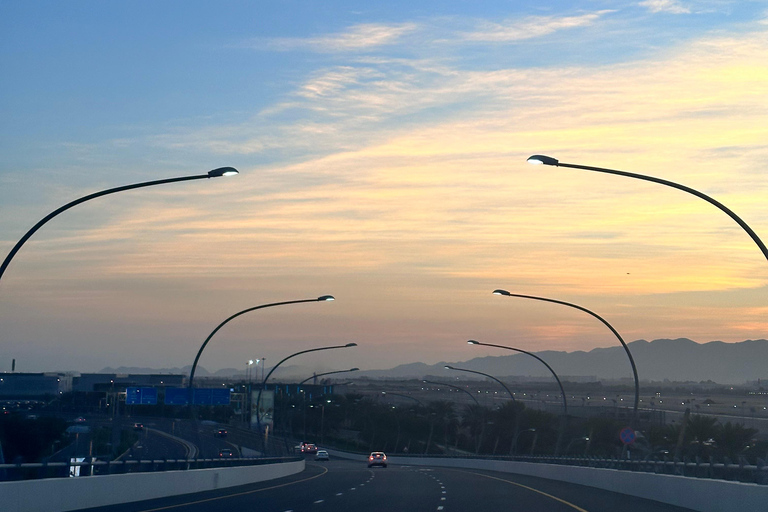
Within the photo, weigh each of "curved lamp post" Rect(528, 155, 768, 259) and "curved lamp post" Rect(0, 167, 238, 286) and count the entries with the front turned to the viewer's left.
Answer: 1

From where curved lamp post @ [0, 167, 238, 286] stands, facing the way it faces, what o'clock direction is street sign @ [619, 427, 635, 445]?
The street sign is roughly at 11 o'clock from the curved lamp post.

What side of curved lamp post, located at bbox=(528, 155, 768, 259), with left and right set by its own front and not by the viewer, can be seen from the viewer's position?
left

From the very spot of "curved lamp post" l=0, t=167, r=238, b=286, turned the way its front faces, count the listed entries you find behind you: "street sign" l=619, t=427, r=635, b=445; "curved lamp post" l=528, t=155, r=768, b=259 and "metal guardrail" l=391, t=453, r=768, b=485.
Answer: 0

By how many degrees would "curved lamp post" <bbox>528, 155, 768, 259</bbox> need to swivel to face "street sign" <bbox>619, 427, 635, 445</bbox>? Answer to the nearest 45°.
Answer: approximately 90° to its right

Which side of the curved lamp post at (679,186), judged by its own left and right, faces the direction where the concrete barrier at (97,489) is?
front

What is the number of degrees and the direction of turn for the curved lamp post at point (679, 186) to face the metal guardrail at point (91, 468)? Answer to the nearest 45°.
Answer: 0° — it already faces it

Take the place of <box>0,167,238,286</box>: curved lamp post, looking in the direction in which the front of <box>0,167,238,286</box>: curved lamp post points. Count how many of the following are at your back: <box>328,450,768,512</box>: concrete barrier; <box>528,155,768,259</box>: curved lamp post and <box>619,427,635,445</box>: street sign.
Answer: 0

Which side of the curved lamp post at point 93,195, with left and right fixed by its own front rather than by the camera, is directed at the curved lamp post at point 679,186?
front

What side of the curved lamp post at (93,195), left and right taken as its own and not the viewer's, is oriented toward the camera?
right
